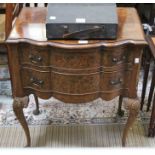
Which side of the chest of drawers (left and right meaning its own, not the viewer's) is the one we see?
front
